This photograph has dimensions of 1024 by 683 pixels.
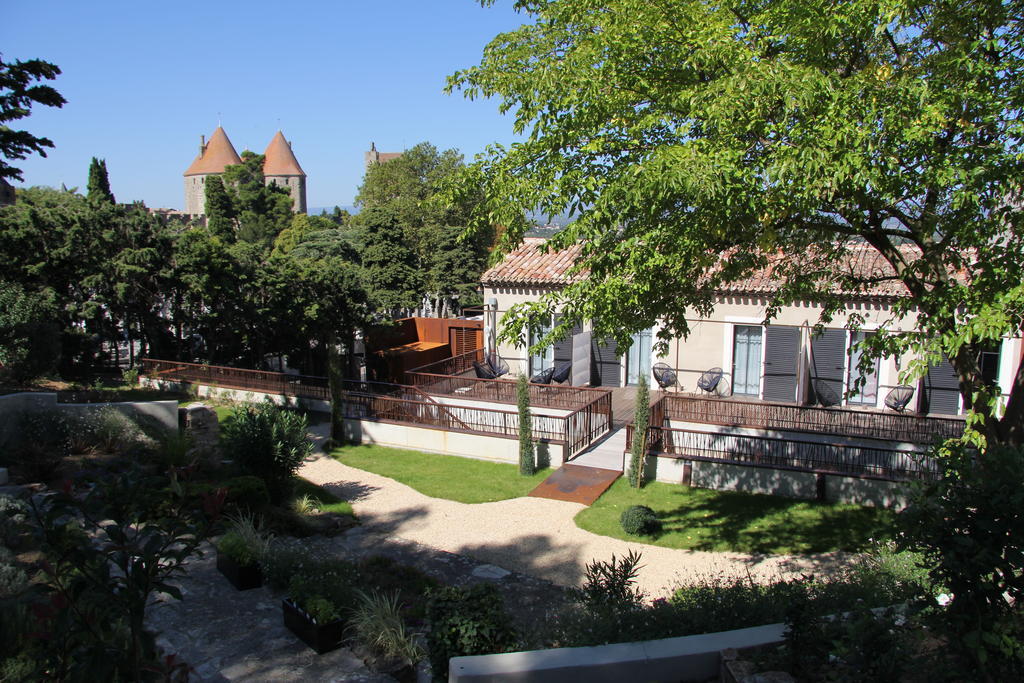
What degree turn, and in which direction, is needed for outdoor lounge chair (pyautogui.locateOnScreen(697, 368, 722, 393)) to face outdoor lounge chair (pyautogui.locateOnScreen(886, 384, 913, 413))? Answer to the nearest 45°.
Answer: approximately 135° to its left

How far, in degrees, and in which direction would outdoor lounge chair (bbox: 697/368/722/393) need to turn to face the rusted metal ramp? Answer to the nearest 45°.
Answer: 0° — it already faces it

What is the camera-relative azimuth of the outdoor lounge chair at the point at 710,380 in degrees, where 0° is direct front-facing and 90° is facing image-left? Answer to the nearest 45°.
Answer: approximately 45°

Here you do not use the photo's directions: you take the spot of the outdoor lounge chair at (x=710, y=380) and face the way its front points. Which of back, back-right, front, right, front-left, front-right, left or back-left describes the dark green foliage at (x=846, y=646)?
front-left

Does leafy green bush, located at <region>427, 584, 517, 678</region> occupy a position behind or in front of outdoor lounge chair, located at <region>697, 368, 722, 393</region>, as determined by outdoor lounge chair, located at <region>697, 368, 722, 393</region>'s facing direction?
in front

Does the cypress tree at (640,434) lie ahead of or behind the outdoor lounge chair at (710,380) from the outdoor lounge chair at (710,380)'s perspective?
ahead

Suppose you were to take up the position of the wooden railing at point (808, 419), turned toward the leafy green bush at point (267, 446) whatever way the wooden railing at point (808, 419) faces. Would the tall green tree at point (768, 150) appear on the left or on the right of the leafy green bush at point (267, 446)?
left

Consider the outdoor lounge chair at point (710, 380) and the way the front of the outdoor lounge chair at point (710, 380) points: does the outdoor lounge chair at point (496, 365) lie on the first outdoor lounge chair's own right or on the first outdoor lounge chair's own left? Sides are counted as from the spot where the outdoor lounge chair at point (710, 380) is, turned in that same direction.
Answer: on the first outdoor lounge chair's own right

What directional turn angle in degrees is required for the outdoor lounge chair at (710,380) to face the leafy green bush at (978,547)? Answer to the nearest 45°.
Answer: approximately 45° to its left

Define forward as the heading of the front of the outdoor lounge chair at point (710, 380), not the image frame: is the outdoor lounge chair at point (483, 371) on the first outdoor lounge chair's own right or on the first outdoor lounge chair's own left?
on the first outdoor lounge chair's own right

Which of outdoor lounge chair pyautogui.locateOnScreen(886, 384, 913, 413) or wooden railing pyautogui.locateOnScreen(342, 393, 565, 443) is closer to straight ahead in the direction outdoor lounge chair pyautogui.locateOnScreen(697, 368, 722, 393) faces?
the wooden railing

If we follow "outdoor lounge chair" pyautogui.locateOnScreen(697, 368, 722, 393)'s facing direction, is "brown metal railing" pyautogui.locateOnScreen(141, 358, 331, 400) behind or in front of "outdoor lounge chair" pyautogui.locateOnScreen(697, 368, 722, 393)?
in front

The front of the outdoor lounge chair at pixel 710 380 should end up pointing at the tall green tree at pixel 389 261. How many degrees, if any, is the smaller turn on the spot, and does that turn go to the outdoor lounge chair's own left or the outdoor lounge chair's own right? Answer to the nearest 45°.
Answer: approximately 90° to the outdoor lounge chair's own right

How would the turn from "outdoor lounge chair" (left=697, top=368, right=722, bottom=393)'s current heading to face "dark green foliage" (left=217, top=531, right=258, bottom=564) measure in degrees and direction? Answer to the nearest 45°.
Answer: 0° — it already faces it
